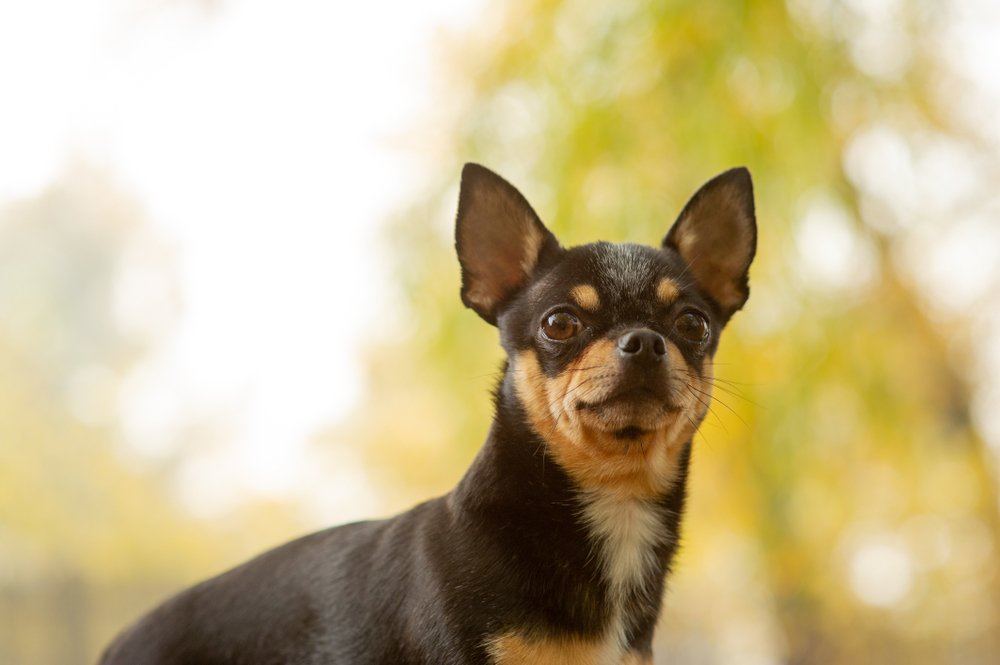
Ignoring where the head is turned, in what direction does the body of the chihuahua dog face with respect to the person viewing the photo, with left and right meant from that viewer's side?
facing the viewer and to the right of the viewer
